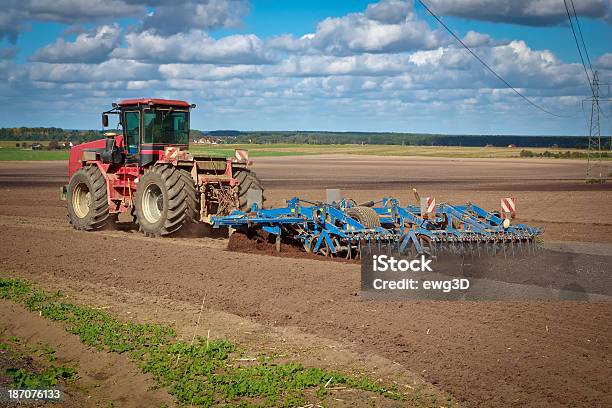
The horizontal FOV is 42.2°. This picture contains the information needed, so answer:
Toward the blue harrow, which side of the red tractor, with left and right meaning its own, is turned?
back

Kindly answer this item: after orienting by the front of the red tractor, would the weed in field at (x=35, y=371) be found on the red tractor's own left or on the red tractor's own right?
on the red tractor's own left

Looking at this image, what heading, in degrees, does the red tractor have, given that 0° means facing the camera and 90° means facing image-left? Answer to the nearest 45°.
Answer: approximately 135°
